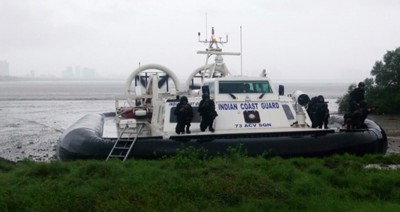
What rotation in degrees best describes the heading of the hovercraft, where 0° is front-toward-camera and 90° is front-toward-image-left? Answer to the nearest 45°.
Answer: approximately 315°
